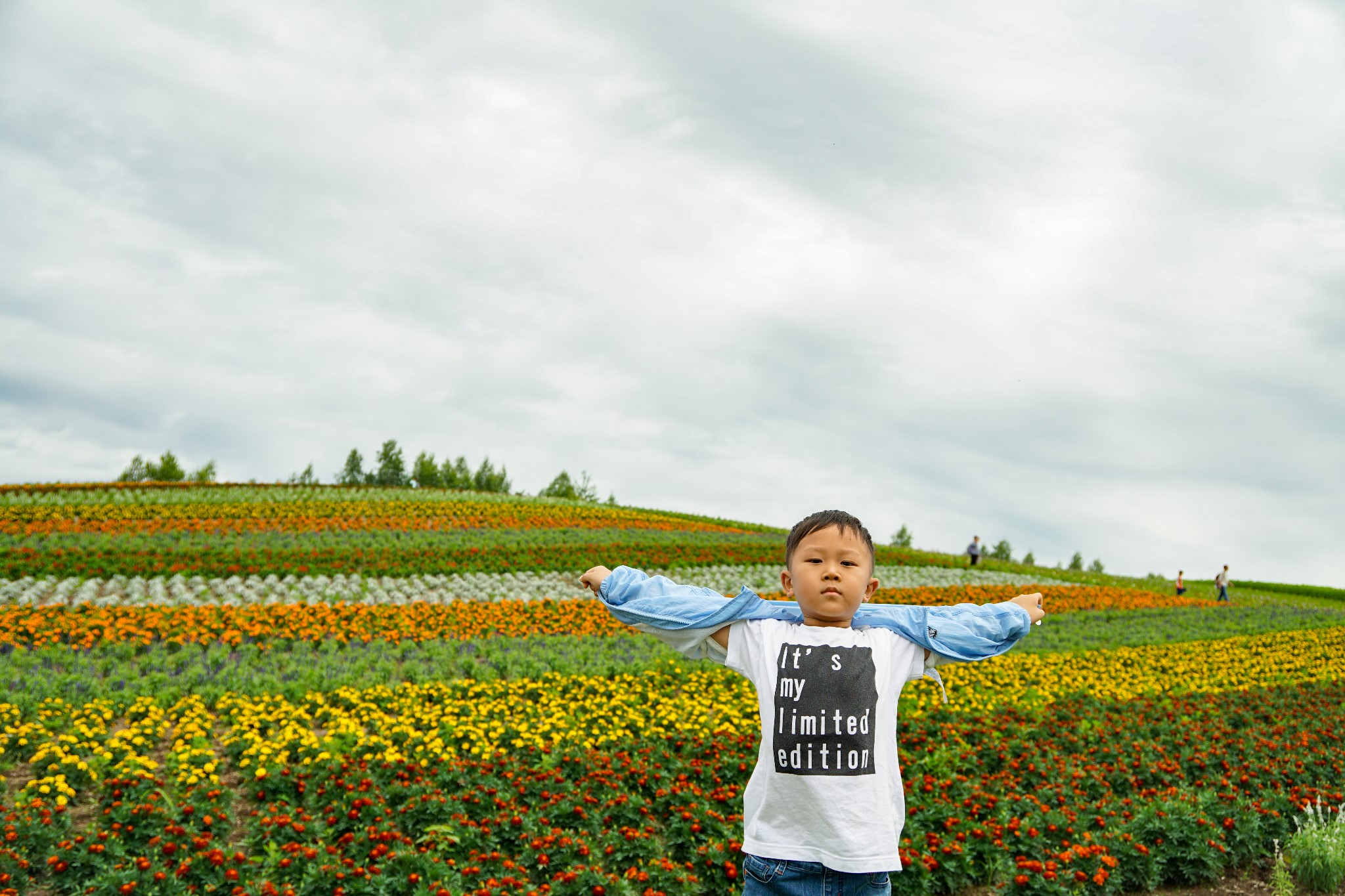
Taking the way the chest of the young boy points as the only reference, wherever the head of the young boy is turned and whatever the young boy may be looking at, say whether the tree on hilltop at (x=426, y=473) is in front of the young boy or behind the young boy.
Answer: behind

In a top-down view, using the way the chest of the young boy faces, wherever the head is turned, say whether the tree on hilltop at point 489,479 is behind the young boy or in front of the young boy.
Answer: behind

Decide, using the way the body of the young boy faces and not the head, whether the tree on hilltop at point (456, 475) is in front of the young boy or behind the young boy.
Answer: behind

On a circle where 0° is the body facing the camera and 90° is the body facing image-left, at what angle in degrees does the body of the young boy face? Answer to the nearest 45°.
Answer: approximately 0°

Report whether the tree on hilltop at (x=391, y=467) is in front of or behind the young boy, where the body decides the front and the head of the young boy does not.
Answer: behind
